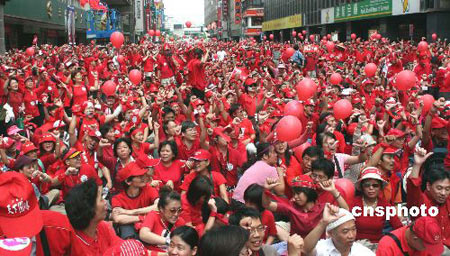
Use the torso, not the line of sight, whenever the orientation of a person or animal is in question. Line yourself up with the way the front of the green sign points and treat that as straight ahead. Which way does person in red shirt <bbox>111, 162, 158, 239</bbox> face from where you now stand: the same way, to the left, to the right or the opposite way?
to the left

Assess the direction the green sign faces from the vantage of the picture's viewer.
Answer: facing the viewer and to the left of the viewer

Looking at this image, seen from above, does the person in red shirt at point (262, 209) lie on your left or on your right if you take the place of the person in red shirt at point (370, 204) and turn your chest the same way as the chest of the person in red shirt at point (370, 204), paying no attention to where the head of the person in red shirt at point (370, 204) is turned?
on your right

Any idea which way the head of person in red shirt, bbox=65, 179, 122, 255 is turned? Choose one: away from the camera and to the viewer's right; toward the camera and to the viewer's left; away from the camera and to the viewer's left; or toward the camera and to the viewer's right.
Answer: away from the camera and to the viewer's right

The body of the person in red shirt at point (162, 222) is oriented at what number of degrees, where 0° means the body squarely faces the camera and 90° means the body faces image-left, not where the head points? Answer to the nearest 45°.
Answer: approximately 315°

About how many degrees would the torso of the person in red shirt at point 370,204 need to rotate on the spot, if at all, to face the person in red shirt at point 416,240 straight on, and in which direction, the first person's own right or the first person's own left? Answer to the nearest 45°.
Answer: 0° — they already face them

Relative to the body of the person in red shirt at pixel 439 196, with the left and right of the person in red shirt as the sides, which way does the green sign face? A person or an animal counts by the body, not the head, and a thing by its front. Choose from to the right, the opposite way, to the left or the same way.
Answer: to the right

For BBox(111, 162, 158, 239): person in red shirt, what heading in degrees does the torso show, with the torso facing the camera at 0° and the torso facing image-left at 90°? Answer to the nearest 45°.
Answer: approximately 315°

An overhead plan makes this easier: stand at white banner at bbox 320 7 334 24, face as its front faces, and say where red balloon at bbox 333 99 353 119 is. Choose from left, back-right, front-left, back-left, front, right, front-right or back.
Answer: front-left

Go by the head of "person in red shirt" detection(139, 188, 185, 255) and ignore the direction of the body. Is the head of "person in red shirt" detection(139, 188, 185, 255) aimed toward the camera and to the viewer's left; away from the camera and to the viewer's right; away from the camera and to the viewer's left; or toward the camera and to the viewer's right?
toward the camera and to the viewer's right

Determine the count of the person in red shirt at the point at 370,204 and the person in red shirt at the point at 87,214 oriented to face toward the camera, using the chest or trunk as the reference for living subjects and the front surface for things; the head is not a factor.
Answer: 1
